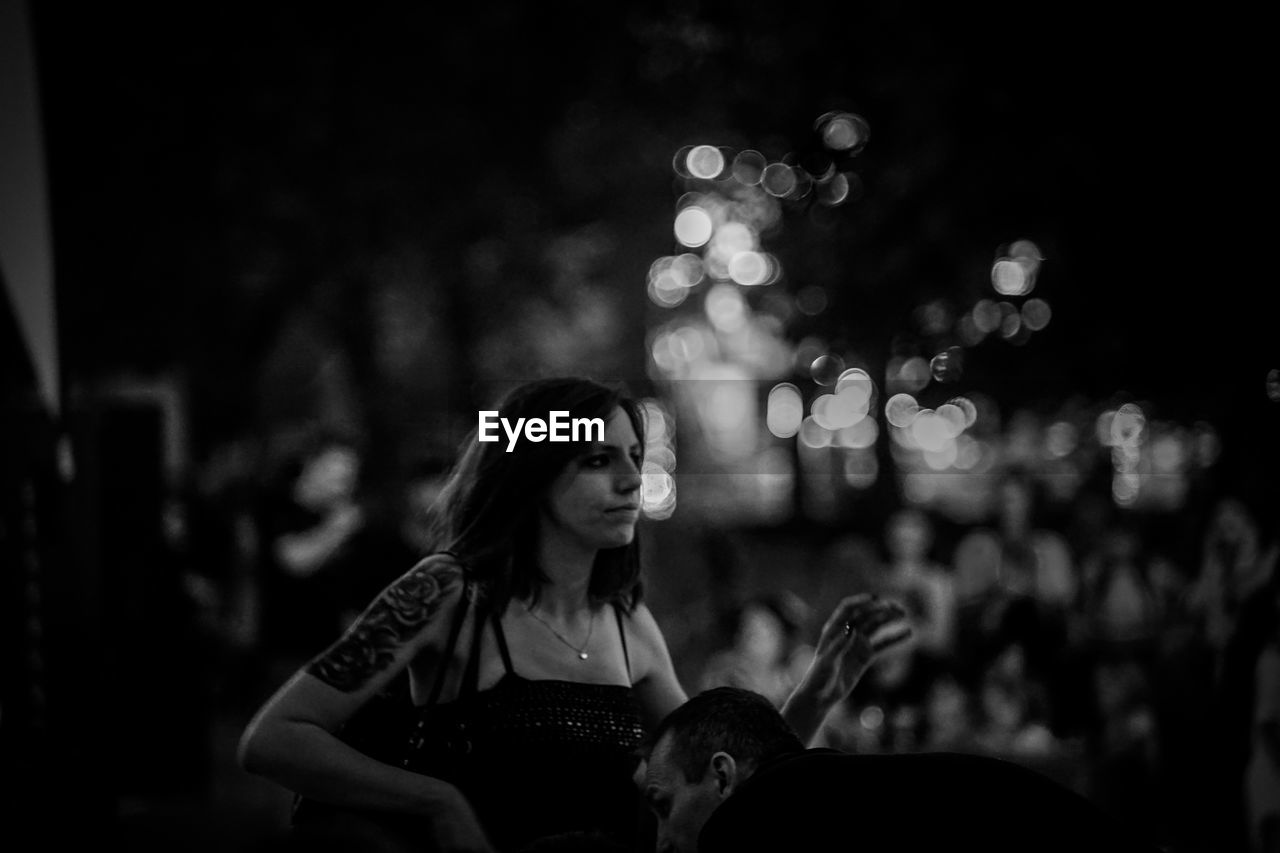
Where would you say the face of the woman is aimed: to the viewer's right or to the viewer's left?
to the viewer's right

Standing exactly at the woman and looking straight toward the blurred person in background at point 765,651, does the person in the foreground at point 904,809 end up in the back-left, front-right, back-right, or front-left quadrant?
back-right

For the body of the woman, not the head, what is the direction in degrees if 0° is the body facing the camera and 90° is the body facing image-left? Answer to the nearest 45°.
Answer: approximately 315°

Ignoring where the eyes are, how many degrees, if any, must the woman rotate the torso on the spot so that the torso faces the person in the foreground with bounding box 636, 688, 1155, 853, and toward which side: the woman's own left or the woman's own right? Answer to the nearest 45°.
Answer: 0° — they already face them

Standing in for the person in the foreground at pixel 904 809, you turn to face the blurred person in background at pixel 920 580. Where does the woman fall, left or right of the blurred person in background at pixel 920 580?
left

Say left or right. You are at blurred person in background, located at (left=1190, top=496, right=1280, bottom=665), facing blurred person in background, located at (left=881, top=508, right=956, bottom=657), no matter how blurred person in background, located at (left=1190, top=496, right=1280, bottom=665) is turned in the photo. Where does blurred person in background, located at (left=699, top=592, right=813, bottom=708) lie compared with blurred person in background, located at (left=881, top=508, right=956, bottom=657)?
left

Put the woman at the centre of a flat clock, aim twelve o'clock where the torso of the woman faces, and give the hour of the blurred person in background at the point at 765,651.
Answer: The blurred person in background is roughly at 8 o'clock from the woman.

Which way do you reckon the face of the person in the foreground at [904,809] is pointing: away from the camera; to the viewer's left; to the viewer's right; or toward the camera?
to the viewer's left

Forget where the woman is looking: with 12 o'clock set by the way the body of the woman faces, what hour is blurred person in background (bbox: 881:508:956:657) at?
The blurred person in background is roughly at 8 o'clock from the woman.

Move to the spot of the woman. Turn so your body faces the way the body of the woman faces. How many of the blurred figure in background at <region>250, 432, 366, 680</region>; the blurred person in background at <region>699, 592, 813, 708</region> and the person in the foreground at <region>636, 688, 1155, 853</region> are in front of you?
1

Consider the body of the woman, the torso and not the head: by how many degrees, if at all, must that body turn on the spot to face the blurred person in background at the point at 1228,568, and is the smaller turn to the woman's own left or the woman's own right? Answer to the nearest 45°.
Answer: approximately 90° to the woman's own left
